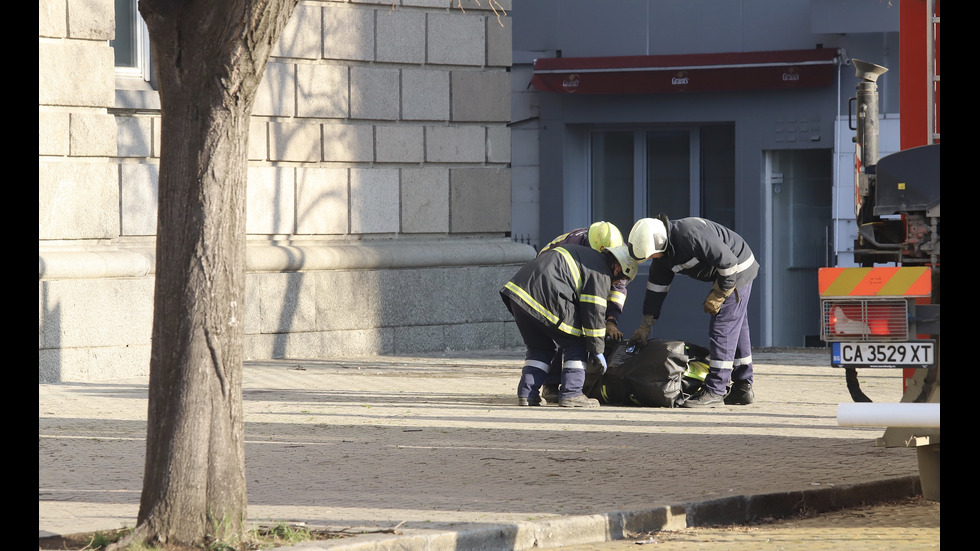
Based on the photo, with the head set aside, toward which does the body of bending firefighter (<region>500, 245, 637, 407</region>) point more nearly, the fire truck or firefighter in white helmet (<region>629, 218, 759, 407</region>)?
the firefighter in white helmet

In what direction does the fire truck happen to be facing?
away from the camera

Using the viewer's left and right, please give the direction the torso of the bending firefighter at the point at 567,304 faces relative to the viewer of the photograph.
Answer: facing to the right of the viewer

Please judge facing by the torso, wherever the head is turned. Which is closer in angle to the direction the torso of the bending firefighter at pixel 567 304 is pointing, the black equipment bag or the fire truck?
the black equipment bag

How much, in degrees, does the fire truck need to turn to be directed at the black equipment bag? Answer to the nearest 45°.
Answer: approximately 45° to its left

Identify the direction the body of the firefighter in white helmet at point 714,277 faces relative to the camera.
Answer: to the viewer's left

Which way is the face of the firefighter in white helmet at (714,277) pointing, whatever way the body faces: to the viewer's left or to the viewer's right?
to the viewer's left

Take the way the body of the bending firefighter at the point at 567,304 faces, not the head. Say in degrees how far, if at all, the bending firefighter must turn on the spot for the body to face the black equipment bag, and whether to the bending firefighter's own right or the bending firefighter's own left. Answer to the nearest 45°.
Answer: approximately 45° to the bending firefighter's own left

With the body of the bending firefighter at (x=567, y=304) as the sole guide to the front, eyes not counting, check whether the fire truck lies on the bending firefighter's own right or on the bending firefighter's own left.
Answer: on the bending firefighter's own right

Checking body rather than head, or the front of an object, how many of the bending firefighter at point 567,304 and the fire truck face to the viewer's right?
1
